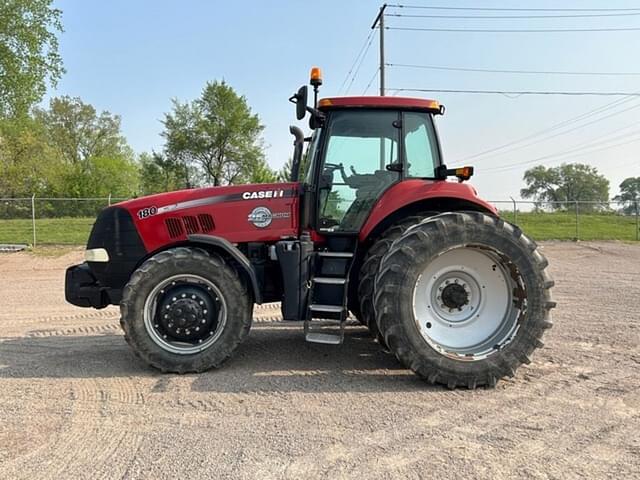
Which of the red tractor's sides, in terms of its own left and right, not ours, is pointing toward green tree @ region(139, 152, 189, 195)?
right

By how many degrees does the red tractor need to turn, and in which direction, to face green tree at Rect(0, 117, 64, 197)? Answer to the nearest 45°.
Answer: approximately 45° to its right

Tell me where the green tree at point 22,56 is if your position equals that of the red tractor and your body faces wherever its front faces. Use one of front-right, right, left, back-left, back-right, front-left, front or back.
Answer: front-right

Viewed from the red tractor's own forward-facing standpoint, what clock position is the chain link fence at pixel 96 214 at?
The chain link fence is roughly at 2 o'clock from the red tractor.

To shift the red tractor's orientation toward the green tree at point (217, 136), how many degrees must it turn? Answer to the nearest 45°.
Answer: approximately 90° to its right

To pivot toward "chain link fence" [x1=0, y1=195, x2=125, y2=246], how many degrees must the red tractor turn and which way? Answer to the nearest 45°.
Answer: approximately 45° to its right

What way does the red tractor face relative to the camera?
to the viewer's left
